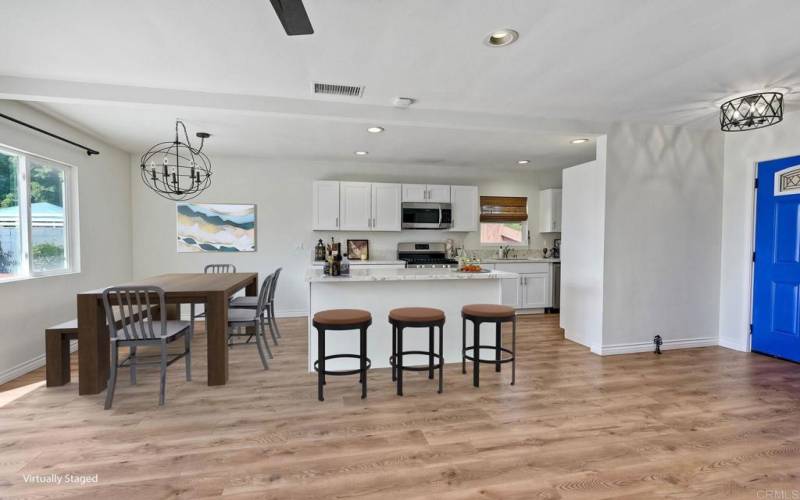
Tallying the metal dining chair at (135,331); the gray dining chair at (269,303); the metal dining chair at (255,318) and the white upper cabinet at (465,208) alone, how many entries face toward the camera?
1

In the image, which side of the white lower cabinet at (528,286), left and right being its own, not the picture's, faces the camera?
front

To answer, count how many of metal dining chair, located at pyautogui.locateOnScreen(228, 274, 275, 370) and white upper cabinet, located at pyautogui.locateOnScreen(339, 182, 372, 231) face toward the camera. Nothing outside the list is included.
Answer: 1

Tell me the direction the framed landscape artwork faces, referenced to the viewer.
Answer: facing the viewer

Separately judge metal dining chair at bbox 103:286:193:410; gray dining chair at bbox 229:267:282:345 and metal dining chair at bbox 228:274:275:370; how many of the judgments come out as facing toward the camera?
0

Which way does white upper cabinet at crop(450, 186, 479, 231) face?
toward the camera

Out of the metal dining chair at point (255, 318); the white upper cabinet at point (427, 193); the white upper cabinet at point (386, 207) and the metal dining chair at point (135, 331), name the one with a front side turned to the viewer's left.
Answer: the metal dining chair at point (255, 318)

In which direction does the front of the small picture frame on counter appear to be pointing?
toward the camera

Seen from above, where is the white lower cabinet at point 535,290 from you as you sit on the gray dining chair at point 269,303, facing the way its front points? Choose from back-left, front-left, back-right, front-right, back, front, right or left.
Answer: back

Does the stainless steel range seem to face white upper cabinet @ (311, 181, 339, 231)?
no

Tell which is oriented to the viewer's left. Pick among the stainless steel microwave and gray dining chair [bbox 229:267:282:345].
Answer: the gray dining chair

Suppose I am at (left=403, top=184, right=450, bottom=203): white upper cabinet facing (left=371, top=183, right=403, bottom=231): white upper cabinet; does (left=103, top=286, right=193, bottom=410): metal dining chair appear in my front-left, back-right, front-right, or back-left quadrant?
front-left

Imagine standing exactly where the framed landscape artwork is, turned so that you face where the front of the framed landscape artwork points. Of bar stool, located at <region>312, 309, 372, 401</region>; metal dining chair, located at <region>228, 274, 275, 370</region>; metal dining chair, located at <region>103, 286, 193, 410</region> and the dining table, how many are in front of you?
4

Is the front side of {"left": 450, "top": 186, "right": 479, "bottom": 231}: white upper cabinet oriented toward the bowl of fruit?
yes

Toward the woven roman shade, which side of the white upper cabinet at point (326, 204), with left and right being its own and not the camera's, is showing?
left

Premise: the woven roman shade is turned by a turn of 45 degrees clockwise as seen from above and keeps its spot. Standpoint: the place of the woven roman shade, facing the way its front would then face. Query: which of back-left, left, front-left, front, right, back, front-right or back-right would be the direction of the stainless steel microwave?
front

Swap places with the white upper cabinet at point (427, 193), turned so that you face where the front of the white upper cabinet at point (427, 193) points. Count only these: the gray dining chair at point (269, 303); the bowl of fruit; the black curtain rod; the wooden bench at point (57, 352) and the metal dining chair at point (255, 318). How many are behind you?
0

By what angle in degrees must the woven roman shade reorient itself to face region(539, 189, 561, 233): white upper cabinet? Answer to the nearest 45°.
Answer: approximately 90° to its left

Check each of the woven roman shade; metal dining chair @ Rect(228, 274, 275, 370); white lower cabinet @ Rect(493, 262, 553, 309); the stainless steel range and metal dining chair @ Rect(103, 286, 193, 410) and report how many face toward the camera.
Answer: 3

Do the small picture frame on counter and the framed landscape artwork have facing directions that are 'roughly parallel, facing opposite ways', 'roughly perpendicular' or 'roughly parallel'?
roughly parallel
